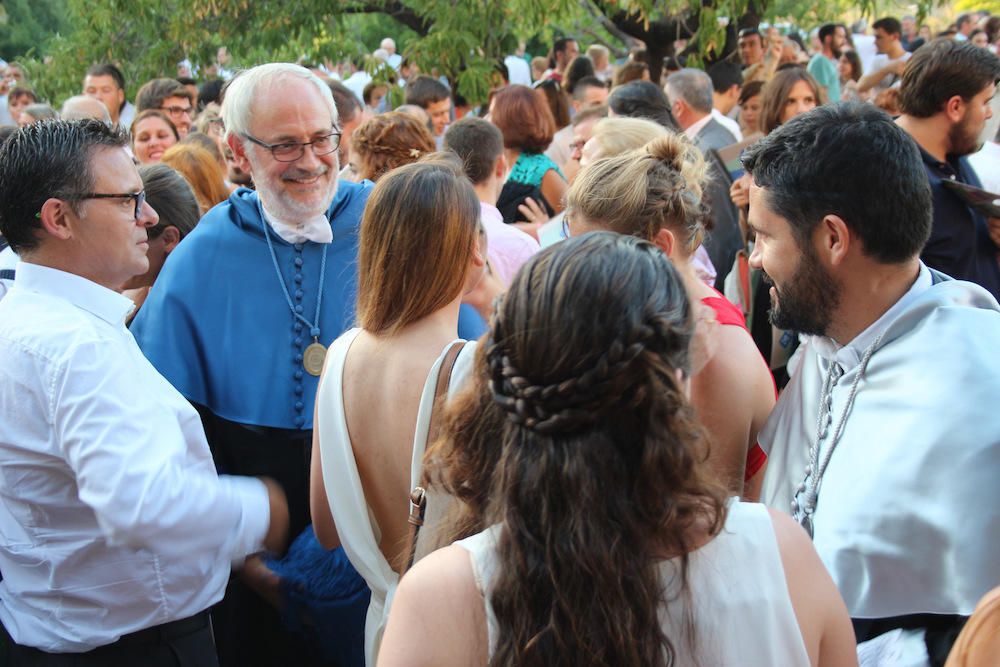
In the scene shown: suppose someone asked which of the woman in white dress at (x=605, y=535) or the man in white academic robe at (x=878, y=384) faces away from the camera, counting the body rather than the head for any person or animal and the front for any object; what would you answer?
the woman in white dress

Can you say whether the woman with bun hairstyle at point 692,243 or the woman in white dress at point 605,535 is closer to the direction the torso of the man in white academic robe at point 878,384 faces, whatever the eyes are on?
the woman in white dress

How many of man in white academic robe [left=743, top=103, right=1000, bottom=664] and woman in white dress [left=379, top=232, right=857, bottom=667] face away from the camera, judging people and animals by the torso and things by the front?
1

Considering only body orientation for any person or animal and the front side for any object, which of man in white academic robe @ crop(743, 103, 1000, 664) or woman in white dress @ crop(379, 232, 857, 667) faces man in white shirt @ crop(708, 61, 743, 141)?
the woman in white dress

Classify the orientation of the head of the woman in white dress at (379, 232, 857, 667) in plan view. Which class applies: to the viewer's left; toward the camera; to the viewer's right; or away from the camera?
away from the camera

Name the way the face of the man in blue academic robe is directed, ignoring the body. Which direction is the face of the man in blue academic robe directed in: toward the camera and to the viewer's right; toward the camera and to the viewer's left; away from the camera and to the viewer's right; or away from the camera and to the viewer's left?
toward the camera and to the viewer's right

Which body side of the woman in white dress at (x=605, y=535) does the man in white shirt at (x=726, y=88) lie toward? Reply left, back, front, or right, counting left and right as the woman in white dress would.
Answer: front

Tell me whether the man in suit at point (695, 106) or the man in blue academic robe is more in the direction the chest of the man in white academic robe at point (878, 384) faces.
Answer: the man in blue academic robe

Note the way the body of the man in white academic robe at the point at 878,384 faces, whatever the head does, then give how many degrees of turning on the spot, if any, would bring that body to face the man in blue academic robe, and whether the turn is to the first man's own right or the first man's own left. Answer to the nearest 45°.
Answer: approximately 45° to the first man's own right

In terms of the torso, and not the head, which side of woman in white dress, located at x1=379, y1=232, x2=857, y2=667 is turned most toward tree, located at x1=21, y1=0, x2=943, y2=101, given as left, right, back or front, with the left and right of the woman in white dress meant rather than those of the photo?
front

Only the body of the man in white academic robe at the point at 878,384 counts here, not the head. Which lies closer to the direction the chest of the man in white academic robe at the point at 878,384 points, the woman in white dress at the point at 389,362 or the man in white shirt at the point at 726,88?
the woman in white dress

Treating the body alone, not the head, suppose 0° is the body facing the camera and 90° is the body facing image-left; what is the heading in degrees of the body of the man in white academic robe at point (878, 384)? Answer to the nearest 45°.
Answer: approximately 45°

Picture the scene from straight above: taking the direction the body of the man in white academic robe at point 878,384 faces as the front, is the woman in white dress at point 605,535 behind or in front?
in front

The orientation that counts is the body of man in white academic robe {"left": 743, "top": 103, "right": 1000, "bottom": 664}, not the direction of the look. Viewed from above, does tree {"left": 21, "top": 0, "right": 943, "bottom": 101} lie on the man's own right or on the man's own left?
on the man's own right

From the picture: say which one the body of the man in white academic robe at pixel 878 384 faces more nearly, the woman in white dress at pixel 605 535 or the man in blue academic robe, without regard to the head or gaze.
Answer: the woman in white dress

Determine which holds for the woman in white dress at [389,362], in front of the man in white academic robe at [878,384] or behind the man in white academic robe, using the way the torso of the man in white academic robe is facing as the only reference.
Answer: in front

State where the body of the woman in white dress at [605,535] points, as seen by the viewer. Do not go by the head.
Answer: away from the camera
